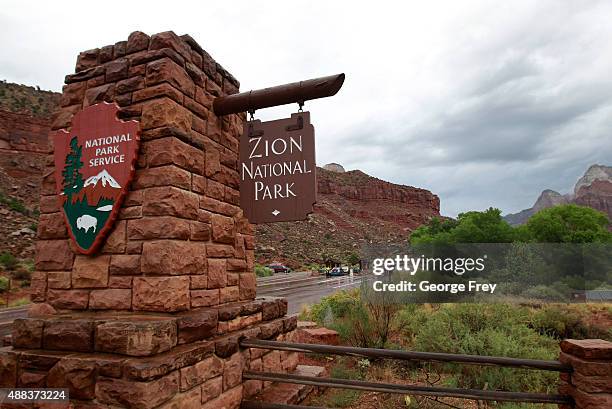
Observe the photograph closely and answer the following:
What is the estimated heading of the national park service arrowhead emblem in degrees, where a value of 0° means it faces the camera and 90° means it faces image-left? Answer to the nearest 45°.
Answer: approximately 45°

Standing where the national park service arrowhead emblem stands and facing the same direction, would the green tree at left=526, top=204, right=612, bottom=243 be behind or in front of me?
behind

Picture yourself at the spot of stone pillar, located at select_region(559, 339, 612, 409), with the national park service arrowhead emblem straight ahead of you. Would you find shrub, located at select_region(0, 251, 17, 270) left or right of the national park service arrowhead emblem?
right

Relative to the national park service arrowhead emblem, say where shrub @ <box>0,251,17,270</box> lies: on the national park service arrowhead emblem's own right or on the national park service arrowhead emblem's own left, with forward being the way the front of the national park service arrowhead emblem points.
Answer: on the national park service arrowhead emblem's own right

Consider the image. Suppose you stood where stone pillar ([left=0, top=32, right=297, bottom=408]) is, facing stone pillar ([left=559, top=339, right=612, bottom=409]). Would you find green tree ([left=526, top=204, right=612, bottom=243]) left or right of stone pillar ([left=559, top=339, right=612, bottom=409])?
left

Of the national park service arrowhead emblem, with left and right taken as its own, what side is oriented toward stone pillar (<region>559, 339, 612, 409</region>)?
left

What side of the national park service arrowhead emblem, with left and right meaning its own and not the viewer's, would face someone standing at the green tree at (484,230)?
back

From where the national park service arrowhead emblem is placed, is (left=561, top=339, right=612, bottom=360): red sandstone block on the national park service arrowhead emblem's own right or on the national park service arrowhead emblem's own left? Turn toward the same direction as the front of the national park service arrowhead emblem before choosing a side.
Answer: on the national park service arrowhead emblem's own left

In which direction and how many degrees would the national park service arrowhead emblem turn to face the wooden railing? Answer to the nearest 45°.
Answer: approximately 90° to its left

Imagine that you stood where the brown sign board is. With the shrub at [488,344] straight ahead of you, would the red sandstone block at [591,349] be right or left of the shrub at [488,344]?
right

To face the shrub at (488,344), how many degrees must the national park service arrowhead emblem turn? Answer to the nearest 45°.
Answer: approximately 135° to its left
